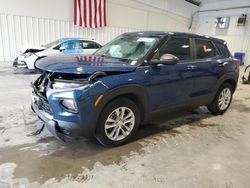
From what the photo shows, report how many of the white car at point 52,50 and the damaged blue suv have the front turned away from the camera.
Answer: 0

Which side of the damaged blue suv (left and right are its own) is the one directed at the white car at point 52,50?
right

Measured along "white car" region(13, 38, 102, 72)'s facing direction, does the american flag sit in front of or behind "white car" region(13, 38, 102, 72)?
behind

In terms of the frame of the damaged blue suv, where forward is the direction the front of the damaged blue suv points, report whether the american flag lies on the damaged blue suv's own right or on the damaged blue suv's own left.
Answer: on the damaged blue suv's own right

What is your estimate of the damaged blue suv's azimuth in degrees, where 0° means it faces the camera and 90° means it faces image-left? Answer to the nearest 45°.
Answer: approximately 45°

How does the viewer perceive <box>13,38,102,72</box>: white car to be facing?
facing the viewer and to the left of the viewer
